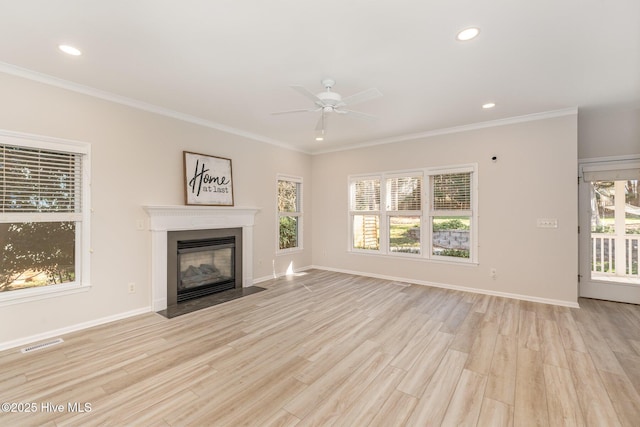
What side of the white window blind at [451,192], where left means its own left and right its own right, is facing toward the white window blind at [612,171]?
left

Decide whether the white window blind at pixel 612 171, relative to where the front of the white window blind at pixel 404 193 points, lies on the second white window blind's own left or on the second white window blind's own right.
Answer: on the second white window blind's own left

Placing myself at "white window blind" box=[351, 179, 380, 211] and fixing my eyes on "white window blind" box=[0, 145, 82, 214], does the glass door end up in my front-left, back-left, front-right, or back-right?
back-left

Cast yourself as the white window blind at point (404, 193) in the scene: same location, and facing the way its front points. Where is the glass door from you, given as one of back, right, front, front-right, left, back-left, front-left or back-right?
left

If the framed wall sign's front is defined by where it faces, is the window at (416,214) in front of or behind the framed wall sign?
in front

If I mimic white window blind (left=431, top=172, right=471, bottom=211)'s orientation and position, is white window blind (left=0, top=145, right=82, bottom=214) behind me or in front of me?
in front

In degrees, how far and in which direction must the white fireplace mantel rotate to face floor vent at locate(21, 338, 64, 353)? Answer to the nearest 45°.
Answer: approximately 90° to its right

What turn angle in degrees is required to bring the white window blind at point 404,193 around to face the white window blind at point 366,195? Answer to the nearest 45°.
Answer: approximately 90° to its right

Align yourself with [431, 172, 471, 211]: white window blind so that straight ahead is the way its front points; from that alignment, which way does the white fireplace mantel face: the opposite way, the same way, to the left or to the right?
to the left

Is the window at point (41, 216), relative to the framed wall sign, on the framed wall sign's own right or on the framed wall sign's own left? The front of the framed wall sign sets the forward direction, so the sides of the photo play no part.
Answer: on the framed wall sign's own right

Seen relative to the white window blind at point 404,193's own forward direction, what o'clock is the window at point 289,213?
The window is roughly at 3 o'clock from the white window blind.

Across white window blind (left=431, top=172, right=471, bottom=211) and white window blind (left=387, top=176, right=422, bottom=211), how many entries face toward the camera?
2

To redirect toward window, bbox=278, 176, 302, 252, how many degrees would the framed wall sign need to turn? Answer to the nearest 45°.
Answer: approximately 90° to its left

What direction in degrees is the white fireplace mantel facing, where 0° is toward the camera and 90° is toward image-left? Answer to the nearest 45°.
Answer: approximately 315°

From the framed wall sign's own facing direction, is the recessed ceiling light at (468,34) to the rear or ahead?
ahead

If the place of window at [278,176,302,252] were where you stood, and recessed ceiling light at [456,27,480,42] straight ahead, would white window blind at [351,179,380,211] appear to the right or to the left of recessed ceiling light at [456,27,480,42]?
left

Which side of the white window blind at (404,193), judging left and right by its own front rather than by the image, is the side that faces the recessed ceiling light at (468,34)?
front

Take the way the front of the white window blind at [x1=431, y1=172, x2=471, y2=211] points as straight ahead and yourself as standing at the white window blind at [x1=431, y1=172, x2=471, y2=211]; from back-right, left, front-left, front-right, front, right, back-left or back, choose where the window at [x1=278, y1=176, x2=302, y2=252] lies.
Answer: right
